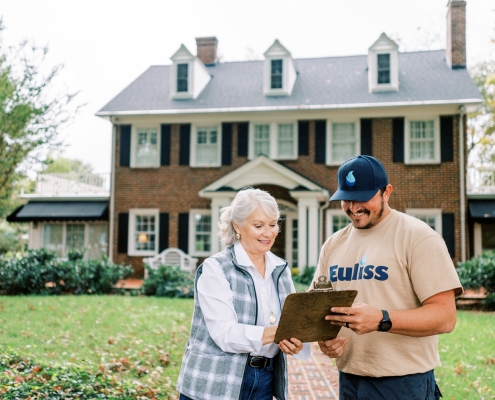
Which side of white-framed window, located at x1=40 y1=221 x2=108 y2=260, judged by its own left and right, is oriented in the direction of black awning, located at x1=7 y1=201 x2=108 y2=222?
front

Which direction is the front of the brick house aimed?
toward the camera

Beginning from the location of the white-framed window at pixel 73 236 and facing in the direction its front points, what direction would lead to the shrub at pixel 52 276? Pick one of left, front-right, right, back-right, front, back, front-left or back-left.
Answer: front

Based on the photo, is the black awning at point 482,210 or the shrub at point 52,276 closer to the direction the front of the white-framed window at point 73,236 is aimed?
the shrub

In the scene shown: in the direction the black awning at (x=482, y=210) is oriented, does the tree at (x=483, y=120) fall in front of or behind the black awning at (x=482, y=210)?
behind

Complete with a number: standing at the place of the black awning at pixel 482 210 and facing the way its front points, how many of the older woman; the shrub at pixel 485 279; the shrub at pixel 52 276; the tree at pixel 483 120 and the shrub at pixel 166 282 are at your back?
1

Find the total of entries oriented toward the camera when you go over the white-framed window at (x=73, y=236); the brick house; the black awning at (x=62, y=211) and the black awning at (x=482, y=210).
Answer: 4

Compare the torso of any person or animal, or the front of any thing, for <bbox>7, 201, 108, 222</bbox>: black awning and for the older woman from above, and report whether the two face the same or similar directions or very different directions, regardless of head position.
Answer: same or similar directions

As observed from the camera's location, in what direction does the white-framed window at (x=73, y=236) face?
facing the viewer

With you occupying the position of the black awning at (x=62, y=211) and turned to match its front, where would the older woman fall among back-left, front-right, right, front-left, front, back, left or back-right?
front

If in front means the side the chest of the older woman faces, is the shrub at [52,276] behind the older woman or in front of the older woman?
behind

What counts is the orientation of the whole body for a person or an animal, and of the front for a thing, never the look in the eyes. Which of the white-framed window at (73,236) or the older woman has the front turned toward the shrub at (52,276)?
the white-framed window

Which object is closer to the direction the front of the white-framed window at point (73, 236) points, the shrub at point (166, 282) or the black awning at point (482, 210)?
the shrub

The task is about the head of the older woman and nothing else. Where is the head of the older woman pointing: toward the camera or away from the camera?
toward the camera

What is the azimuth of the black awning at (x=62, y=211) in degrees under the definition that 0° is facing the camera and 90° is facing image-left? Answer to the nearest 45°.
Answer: approximately 0°
